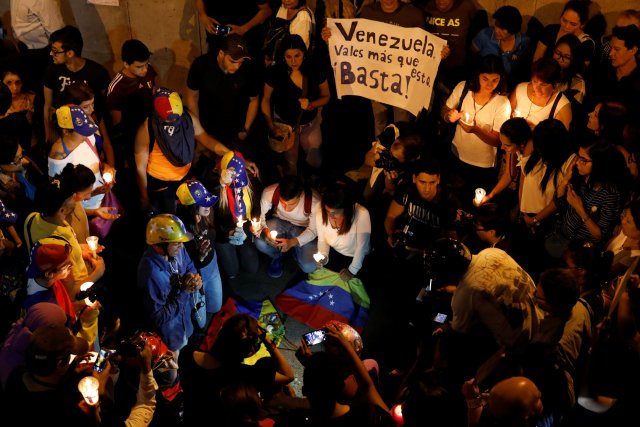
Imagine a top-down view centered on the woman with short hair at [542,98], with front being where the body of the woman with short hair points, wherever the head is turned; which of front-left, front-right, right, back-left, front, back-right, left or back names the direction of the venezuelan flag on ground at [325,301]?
front

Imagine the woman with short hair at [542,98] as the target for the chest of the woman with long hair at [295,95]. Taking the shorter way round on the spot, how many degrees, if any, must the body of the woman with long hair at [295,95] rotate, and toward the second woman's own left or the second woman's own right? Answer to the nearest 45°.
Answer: approximately 90° to the second woman's own left

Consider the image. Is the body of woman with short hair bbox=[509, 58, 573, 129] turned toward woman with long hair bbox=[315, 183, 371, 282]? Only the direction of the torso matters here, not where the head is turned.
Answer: yes

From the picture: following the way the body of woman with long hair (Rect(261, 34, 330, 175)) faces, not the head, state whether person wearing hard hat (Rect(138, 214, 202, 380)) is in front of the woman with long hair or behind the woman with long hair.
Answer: in front

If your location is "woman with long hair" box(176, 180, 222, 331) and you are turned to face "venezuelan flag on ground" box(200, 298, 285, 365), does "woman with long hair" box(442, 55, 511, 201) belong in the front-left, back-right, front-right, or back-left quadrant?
front-left

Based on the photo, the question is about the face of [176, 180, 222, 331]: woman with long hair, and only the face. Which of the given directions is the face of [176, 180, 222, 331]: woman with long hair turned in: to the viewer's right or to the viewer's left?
to the viewer's right

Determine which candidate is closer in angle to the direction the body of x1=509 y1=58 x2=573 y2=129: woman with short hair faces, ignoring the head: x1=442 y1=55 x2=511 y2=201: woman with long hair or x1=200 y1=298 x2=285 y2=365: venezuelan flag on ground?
the venezuelan flag on ground

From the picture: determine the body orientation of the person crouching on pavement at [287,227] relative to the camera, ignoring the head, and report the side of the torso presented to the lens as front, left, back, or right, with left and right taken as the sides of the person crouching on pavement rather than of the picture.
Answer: front

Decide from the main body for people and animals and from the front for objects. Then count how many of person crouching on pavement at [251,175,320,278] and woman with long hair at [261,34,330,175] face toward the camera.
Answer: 2

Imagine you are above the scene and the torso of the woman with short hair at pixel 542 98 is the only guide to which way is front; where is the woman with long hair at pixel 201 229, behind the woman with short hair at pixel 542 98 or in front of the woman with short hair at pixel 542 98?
in front

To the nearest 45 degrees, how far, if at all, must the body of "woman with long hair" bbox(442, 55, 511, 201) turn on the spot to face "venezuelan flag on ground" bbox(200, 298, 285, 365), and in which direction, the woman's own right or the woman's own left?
0° — they already face it

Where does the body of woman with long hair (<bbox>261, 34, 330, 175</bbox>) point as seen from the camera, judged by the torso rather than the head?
toward the camera

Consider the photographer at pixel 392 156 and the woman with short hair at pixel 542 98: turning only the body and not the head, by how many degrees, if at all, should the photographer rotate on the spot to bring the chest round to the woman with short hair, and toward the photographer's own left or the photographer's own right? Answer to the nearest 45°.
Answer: approximately 135° to the photographer's own left

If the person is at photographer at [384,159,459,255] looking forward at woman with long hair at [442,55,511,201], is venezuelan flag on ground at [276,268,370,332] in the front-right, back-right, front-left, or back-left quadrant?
back-left

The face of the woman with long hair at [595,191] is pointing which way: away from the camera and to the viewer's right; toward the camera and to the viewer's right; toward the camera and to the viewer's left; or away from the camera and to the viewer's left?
toward the camera and to the viewer's left
